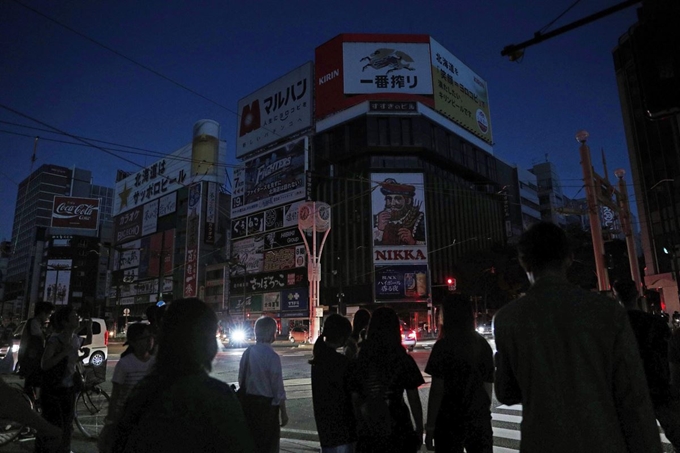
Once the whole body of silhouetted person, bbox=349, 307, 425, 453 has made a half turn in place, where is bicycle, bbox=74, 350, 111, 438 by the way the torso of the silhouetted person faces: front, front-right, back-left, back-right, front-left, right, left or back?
back-right

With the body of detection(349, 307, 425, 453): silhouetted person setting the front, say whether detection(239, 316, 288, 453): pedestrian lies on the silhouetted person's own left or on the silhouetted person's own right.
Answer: on the silhouetted person's own left

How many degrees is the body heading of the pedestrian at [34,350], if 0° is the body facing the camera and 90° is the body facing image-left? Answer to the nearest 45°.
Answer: approximately 270°

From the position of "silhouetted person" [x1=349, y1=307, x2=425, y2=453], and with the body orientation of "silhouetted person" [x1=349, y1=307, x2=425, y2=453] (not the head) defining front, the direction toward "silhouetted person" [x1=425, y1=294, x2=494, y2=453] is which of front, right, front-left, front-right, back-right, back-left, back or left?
right

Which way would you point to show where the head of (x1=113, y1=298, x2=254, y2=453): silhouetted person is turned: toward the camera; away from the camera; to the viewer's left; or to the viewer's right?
away from the camera

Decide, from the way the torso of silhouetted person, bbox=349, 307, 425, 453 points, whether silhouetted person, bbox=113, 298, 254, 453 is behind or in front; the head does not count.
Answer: behind

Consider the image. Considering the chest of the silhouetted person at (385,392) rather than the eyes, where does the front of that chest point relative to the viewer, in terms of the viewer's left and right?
facing away from the viewer

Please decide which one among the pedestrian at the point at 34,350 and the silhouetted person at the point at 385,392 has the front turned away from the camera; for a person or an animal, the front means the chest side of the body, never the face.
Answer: the silhouetted person

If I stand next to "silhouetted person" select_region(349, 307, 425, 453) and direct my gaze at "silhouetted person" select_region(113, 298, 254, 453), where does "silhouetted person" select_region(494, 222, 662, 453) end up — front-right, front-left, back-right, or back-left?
front-left

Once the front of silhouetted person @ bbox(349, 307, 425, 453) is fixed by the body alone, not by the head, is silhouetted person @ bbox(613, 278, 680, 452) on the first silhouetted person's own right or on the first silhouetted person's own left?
on the first silhouetted person's own right

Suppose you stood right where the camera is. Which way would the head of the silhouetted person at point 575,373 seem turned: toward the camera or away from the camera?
away from the camera

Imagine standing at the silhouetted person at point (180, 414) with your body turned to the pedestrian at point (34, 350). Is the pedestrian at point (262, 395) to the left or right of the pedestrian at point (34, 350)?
right

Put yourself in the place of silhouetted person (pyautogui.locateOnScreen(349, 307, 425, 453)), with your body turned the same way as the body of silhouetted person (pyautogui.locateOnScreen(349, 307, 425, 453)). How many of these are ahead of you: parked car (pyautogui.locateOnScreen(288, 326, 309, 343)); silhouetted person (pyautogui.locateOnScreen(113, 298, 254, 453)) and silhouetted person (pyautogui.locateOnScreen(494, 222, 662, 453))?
1
